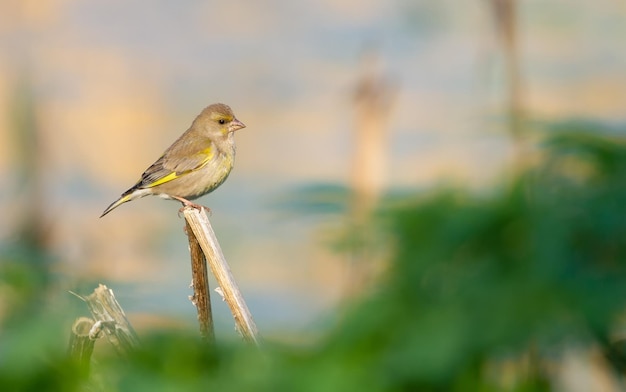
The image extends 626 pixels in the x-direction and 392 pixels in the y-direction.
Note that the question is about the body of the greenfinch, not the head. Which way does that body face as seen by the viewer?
to the viewer's right
